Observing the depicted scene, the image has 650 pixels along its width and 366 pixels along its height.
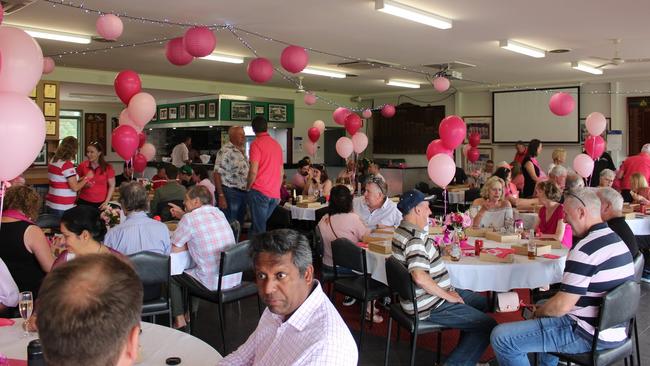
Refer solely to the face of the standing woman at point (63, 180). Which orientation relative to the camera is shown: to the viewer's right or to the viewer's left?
to the viewer's right

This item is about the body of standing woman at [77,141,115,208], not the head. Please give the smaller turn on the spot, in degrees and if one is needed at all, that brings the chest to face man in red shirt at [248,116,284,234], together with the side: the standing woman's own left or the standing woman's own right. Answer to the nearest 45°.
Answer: approximately 90° to the standing woman's own left

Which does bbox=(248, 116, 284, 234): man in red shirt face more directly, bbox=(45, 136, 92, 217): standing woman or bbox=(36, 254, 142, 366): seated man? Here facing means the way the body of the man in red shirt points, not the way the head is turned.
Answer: the standing woman

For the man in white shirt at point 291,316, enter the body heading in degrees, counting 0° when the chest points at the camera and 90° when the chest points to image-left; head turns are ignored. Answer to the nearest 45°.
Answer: approximately 45°

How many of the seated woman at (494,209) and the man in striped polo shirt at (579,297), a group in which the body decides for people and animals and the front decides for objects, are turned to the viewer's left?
1

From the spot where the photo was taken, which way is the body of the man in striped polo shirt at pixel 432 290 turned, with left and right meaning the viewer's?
facing to the right of the viewer

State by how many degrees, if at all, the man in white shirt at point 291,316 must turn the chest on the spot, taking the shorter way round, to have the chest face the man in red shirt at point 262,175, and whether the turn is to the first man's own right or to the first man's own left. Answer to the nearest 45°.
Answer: approximately 135° to the first man's own right

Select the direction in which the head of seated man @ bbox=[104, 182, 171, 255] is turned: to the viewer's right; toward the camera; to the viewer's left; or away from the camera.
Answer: away from the camera

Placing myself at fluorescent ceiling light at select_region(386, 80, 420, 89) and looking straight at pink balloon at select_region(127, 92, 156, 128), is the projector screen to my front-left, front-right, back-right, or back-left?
back-left

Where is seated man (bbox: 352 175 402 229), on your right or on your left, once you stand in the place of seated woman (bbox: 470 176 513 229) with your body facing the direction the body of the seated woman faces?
on your right
